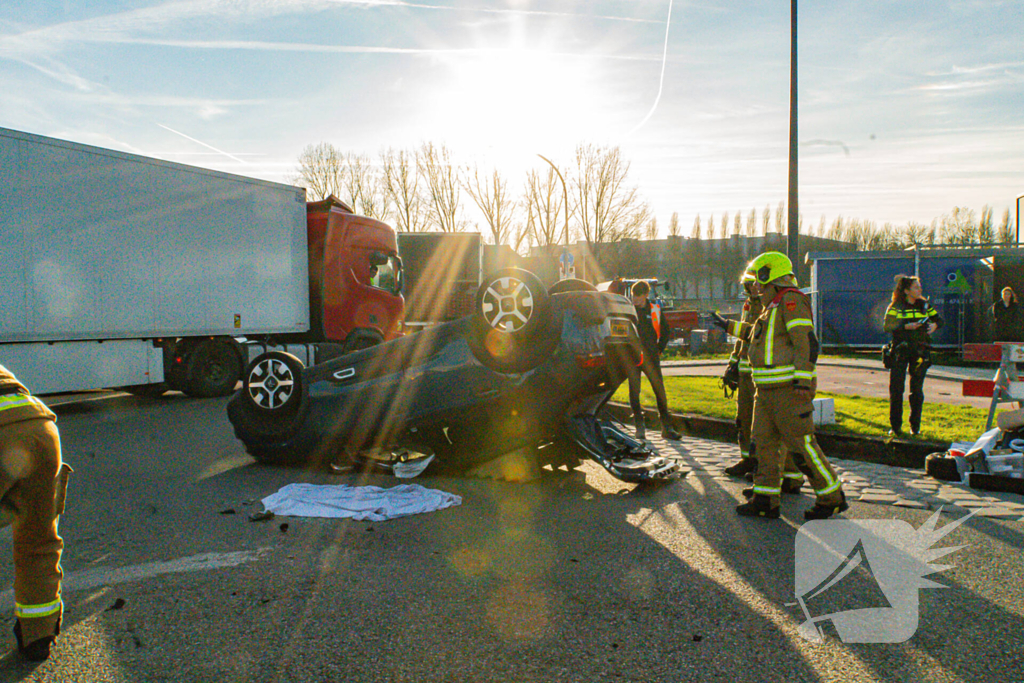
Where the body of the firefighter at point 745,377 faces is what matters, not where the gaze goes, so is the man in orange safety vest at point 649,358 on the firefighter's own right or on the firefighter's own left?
on the firefighter's own right

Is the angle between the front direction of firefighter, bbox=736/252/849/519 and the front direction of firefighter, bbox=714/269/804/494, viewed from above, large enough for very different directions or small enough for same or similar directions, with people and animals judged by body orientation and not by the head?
same or similar directions

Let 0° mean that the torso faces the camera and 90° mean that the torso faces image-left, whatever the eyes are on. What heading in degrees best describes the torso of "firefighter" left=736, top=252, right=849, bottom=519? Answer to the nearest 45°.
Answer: approximately 90°

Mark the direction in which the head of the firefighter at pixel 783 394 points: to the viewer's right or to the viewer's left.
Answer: to the viewer's left

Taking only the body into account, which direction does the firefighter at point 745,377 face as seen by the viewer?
to the viewer's left

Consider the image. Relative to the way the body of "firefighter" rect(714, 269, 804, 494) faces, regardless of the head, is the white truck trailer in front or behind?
in front

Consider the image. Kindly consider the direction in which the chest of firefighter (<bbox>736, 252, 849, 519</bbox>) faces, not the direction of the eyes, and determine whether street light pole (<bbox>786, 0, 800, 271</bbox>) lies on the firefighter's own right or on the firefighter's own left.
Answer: on the firefighter's own right

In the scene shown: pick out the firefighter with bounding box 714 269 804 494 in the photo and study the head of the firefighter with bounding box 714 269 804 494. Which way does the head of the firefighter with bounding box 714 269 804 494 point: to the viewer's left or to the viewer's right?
to the viewer's left

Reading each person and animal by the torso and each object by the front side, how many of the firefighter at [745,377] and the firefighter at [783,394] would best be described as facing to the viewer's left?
2

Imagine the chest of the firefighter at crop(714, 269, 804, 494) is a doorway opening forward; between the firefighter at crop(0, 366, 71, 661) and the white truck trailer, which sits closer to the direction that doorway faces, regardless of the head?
the white truck trailer

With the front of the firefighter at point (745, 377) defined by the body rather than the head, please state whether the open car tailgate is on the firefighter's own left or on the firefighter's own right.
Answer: on the firefighter's own left
